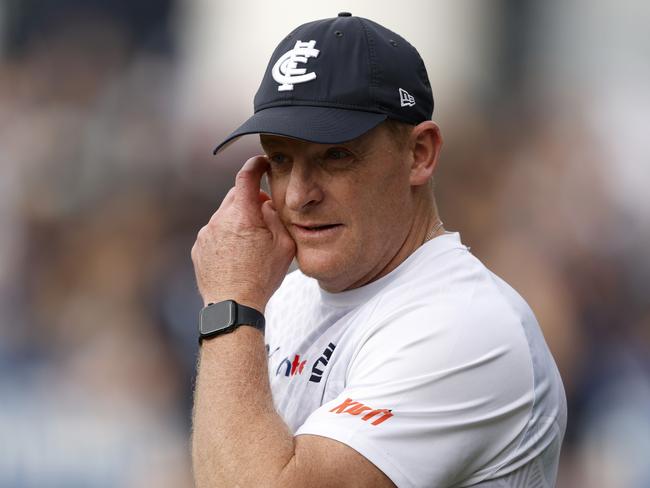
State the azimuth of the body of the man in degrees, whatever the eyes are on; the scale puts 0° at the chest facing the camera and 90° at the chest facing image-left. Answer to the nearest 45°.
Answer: approximately 45°
